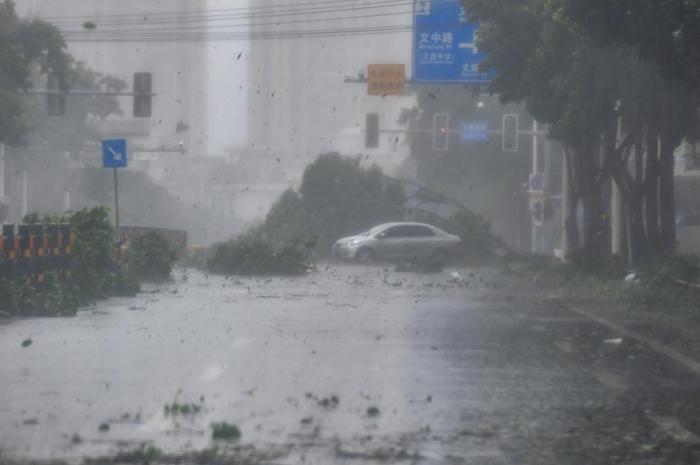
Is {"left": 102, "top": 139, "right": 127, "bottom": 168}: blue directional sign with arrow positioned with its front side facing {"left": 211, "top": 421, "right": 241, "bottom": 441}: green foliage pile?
yes

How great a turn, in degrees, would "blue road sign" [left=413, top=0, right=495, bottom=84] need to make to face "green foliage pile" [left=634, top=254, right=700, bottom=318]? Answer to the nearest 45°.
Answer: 0° — it already faces it

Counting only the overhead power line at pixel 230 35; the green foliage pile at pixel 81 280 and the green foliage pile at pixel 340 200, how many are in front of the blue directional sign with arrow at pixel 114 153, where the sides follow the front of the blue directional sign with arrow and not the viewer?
1

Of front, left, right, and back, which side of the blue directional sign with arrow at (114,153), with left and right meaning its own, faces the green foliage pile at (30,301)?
front

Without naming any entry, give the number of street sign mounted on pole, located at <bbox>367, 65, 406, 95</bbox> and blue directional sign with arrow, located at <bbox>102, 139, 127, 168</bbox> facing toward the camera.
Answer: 2

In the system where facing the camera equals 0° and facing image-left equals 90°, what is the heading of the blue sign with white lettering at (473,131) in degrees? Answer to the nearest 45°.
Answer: approximately 0°

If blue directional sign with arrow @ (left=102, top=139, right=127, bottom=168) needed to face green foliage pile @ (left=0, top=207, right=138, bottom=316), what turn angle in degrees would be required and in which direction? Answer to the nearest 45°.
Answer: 0° — it already faces it

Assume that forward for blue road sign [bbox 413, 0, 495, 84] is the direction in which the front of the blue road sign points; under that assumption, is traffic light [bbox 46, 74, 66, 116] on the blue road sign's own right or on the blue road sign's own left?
on the blue road sign's own right

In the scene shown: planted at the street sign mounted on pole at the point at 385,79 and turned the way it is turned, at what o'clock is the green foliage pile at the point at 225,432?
The green foliage pile is roughly at 12 o'clock from the street sign mounted on pole.

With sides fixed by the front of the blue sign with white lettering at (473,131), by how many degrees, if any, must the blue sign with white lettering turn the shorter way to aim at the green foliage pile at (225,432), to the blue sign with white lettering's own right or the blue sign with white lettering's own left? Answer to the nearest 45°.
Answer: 0° — it already faces it

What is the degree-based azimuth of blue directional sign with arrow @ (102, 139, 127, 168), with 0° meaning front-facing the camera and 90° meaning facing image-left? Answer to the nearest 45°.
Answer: approximately 0°
